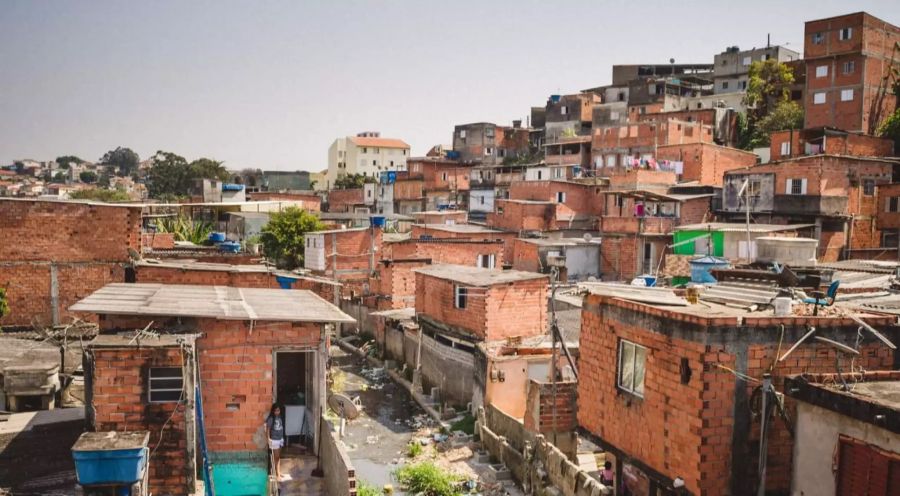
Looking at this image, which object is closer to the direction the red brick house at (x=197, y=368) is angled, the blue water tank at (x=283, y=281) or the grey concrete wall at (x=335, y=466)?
the grey concrete wall

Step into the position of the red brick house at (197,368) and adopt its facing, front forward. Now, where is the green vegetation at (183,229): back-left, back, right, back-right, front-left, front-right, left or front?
back

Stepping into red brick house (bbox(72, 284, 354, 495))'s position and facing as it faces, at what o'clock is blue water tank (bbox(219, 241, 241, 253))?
The blue water tank is roughly at 6 o'clock from the red brick house.

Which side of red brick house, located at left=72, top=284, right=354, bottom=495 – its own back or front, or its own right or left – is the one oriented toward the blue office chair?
left

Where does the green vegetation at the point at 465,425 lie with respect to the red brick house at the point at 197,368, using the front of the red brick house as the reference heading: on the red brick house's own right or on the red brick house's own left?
on the red brick house's own left

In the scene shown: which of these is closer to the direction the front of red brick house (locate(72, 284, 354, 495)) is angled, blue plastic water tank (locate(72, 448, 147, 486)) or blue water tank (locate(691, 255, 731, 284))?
the blue plastic water tank

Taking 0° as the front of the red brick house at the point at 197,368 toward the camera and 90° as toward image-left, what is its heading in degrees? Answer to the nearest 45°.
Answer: approximately 0°

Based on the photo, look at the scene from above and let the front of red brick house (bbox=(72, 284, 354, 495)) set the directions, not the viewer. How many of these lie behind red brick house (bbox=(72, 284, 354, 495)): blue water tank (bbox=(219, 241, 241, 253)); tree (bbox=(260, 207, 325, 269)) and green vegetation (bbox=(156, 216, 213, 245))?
3

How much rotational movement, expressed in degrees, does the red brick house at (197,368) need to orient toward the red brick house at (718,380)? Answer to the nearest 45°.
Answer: approximately 45° to its left

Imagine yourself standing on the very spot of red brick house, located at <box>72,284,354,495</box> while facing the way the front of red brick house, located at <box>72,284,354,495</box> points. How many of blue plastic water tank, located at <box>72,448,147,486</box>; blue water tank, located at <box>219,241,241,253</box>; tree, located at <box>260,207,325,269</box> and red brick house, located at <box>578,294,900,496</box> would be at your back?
2

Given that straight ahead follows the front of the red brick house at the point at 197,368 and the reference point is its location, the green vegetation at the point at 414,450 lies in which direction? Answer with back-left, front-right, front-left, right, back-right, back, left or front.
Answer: back-left

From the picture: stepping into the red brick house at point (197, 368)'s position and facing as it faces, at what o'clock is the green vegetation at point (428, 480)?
The green vegetation is roughly at 8 o'clock from the red brick house.

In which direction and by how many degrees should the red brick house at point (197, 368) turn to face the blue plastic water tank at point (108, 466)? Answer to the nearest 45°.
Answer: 0° — it already faces it

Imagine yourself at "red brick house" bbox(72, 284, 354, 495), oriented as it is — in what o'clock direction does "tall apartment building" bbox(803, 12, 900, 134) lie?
The tall apartment building is roughly at 8 o'clock from the red brick house.
